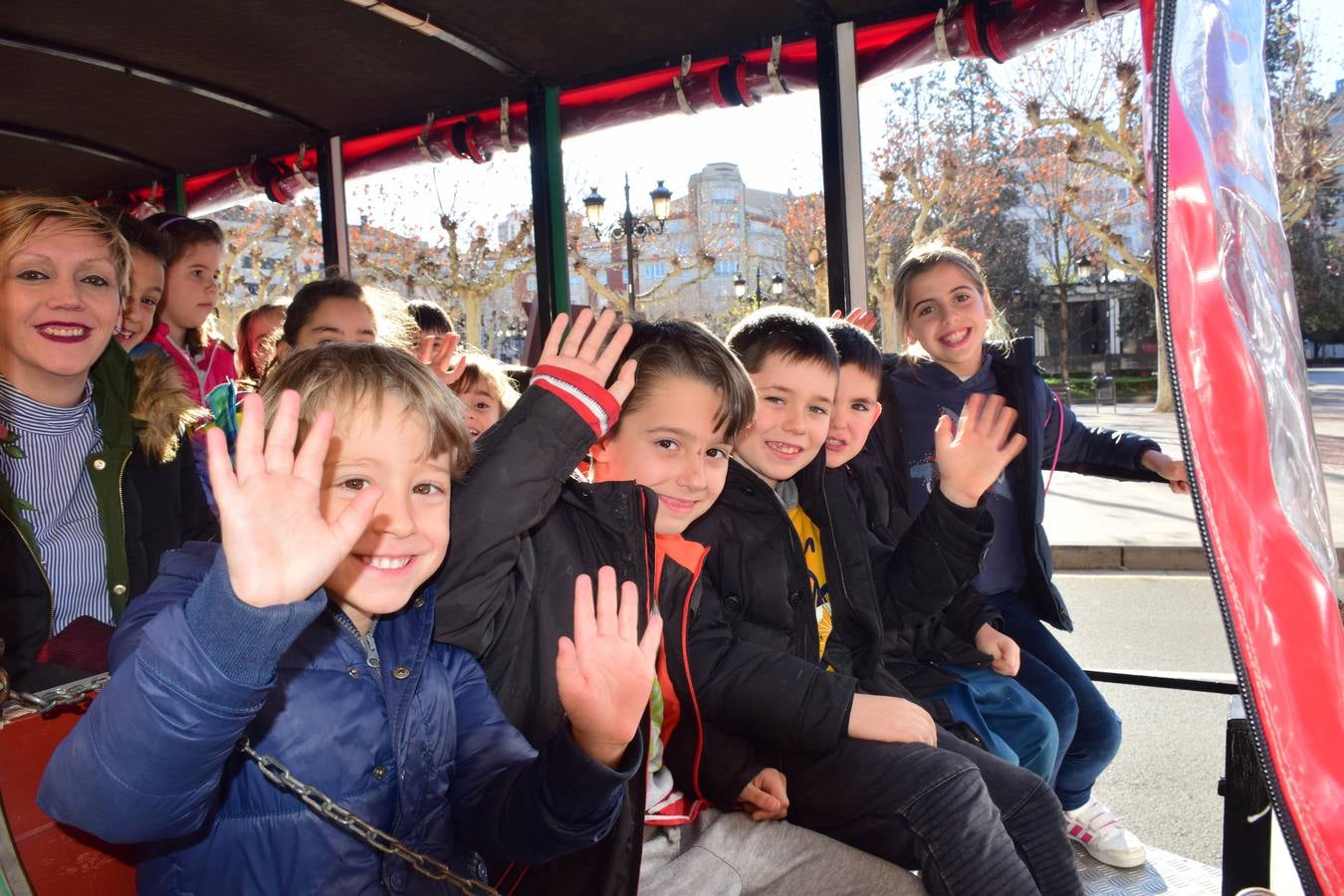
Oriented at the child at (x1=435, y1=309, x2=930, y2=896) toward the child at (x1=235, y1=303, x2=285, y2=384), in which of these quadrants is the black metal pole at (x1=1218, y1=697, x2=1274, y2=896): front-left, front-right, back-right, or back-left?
back-right

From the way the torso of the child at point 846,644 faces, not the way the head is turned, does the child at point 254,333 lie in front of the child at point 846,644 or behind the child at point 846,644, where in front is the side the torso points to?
behind

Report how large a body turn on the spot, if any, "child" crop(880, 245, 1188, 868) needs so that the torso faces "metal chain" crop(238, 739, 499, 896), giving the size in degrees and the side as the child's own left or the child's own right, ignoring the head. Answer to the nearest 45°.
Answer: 0° — they already face it

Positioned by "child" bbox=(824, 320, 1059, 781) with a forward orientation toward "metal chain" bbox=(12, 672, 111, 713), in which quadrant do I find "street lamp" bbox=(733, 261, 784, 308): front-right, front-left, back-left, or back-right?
back-right

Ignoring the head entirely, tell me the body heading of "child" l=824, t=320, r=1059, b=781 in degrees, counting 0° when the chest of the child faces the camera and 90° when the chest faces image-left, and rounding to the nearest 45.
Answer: approximately 315°

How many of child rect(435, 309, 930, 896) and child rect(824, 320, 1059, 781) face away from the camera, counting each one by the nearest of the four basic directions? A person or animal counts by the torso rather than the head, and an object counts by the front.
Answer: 0

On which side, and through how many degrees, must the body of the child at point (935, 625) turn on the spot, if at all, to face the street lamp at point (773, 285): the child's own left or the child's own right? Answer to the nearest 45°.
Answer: approximately 135° to the child's own left

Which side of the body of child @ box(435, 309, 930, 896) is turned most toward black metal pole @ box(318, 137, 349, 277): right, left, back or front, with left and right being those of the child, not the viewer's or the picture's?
back

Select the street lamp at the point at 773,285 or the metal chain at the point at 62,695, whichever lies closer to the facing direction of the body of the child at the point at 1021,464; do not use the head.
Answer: the metal chain
